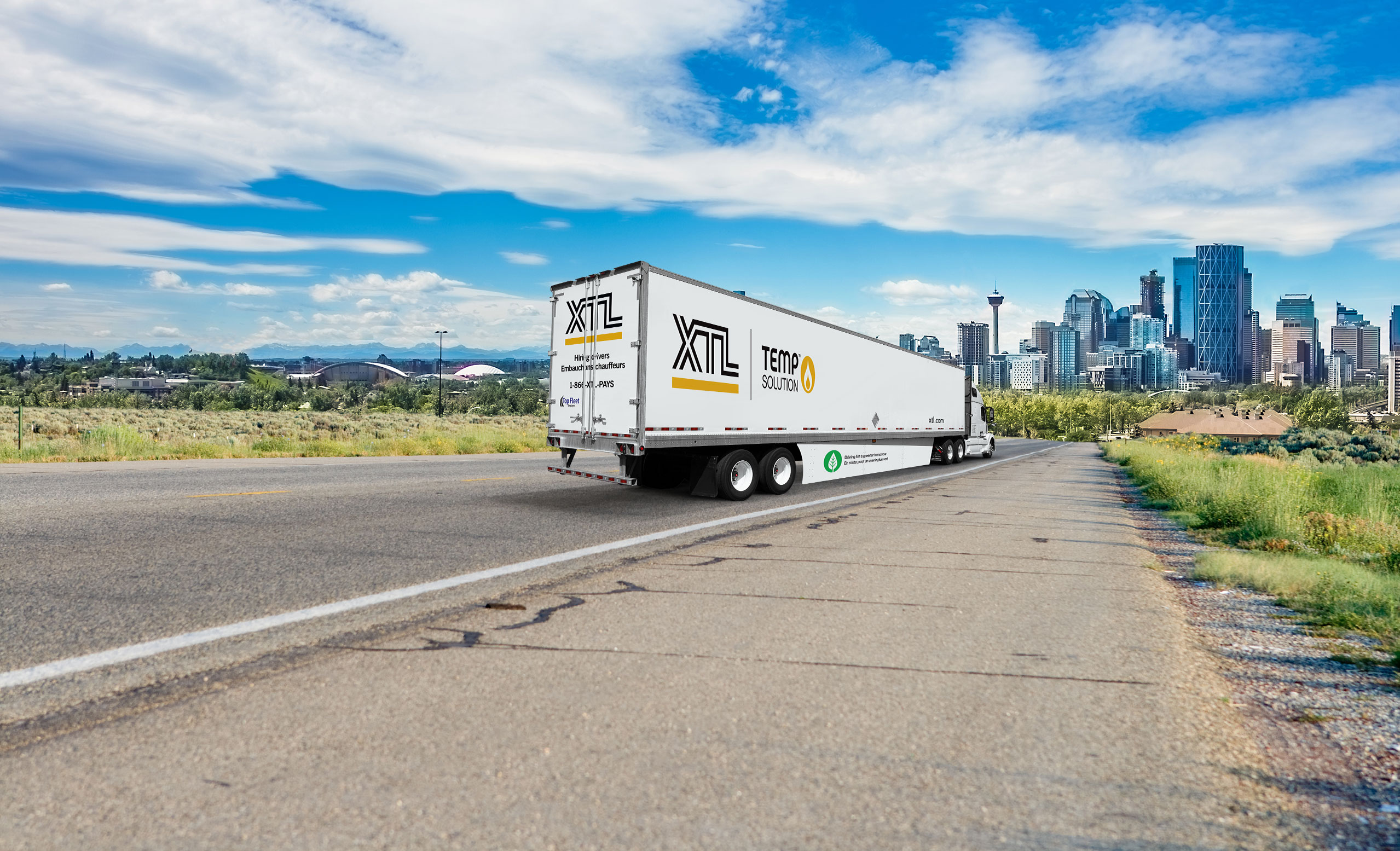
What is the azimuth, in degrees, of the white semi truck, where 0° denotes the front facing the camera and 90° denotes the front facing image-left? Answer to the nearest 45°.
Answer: approximately 225°
